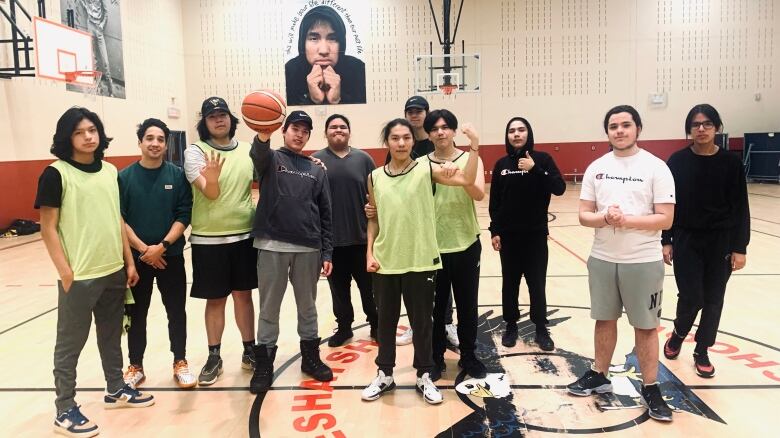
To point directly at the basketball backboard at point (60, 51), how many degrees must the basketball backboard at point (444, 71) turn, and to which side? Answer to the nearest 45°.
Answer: approximately 45° to its right

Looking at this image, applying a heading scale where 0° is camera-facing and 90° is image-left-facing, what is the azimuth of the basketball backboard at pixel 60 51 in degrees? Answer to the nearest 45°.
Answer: approximately 315°

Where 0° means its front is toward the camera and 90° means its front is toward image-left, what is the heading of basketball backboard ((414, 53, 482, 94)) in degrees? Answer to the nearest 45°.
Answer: approximately 0°

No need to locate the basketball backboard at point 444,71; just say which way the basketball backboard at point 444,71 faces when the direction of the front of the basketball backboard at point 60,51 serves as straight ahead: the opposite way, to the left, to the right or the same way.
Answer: to the right
